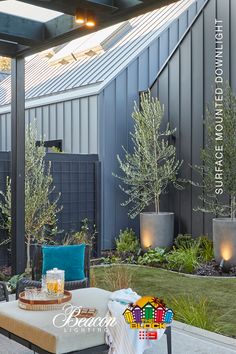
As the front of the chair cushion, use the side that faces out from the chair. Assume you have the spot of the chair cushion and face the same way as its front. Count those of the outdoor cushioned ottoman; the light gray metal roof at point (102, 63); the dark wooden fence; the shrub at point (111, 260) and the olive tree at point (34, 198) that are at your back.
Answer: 4

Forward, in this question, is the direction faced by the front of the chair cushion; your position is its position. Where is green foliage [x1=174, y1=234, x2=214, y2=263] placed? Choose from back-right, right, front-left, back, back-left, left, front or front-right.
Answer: back-left

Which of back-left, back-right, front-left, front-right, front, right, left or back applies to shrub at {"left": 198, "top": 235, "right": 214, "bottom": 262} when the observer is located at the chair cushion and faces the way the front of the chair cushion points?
back-left

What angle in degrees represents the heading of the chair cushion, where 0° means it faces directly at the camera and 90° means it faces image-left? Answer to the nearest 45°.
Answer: approximately 0°

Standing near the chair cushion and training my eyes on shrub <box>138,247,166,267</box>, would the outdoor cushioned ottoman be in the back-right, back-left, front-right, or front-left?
back-right

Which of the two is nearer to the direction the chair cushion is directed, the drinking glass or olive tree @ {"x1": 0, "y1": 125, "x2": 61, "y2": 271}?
the drinking glass

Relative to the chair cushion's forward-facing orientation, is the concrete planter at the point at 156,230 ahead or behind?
behind

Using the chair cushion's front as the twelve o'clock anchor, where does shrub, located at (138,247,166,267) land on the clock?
The shrub is roughly at 7 o'clock from the chair cushion.

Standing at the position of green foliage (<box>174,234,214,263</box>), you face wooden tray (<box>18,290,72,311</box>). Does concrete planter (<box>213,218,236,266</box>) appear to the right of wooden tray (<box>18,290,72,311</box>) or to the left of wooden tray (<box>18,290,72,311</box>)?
left

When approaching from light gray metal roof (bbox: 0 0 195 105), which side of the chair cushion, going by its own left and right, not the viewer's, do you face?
back

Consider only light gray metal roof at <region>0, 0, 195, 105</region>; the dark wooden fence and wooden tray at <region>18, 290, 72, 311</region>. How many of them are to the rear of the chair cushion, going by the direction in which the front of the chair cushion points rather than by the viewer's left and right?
2

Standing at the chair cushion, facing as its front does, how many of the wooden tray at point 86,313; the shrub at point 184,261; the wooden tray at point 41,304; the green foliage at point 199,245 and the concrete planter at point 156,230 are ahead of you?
2

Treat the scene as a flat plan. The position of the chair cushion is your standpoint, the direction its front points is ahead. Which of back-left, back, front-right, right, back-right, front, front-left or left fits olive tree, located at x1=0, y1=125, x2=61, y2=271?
back
